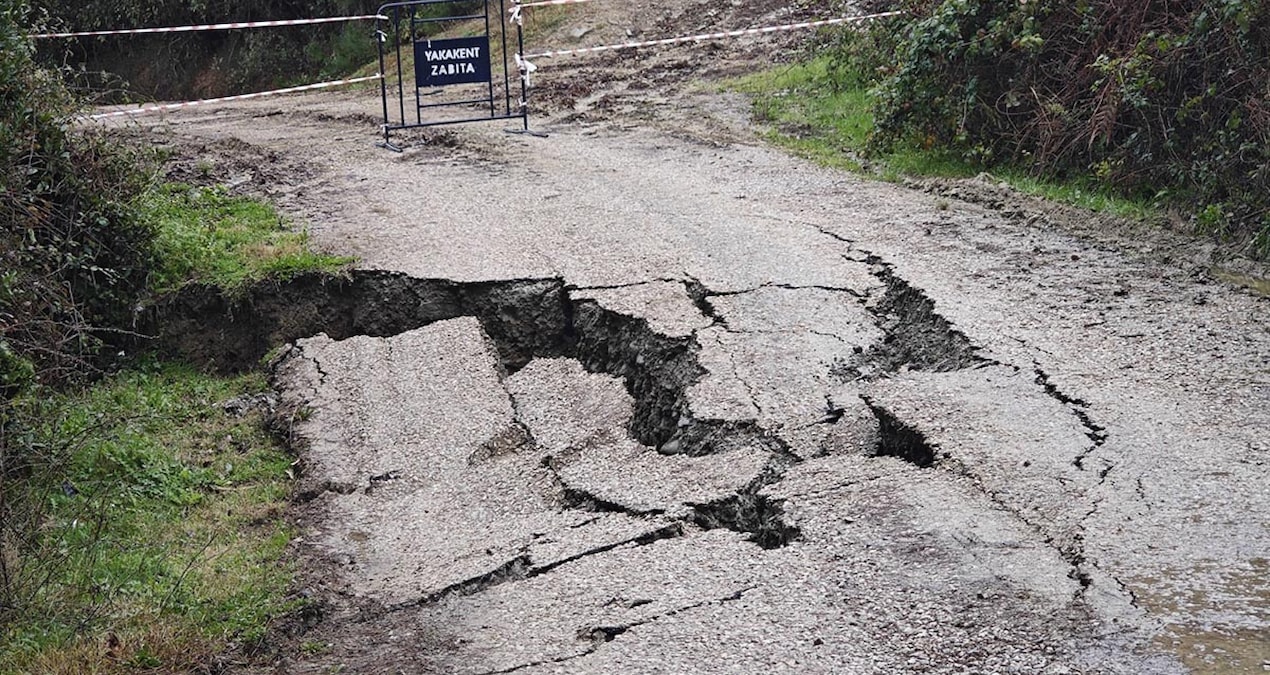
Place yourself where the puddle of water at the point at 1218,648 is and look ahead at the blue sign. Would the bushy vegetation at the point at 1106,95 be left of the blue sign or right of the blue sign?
right

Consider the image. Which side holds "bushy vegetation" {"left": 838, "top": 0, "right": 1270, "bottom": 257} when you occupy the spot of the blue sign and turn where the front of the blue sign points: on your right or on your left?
on your left

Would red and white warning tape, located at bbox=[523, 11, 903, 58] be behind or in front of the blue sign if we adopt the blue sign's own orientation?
behind

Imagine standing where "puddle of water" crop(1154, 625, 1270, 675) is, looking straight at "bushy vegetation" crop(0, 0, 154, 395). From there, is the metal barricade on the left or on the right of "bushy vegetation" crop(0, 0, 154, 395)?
right

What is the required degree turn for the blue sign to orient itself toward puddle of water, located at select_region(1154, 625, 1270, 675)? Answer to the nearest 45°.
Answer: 0° — it already faces it

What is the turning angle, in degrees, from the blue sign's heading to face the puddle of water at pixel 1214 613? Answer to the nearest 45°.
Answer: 0° — it already faces it

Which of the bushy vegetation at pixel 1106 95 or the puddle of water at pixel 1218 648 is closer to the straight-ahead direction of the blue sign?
the puddle of water

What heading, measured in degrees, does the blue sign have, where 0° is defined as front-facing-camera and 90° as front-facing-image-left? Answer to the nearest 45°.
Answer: approximately 0°
